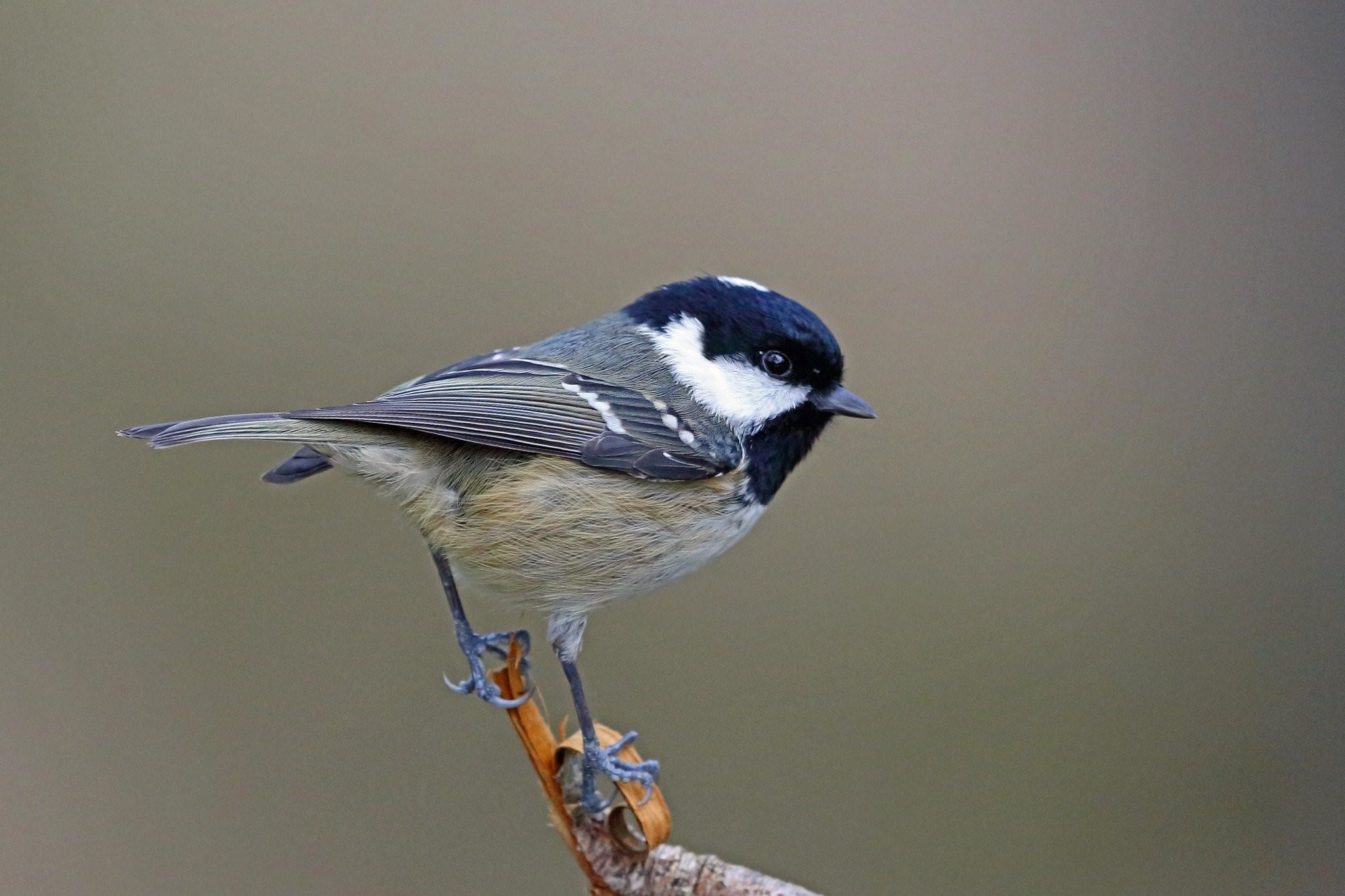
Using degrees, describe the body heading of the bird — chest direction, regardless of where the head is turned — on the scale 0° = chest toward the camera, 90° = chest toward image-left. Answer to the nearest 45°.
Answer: approximately 270°
